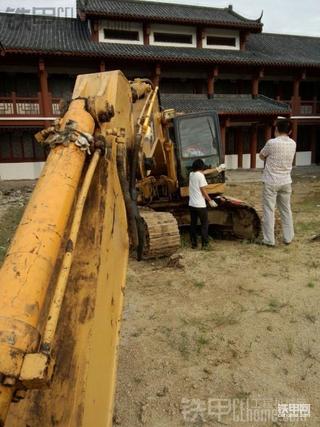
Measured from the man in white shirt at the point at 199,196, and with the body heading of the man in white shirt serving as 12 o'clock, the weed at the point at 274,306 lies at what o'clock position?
The weed is roughly at 4 o'clock from the man in white shirt.

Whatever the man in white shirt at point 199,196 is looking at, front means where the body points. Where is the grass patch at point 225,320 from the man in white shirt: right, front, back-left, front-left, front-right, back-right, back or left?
back-right

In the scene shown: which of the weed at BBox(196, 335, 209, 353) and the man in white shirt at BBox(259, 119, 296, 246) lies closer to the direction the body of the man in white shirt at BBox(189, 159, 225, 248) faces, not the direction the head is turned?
the man in white shirt

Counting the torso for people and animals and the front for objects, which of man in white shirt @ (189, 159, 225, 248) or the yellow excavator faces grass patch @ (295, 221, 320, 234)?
the man in white shirt

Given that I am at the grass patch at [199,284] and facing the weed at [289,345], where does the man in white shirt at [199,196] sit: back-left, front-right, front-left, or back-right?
back-left

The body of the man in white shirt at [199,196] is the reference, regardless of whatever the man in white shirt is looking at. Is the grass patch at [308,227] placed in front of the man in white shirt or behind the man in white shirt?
in front

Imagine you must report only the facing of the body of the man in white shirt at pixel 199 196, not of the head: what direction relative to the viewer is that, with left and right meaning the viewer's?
facing away from the viewer and to the right of the viewer

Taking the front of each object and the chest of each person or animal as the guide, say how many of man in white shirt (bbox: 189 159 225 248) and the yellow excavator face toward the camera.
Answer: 1

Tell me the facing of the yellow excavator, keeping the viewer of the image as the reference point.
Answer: facing the viewer

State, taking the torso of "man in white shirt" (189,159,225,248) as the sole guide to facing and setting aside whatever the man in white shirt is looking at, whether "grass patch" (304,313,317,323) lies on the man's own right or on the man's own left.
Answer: on the man's own right

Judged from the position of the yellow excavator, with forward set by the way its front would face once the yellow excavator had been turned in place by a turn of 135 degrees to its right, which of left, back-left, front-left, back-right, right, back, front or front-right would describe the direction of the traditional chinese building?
front-right

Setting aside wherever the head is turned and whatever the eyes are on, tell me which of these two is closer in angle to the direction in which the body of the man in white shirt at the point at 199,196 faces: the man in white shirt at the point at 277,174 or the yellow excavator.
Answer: the man in white shirt

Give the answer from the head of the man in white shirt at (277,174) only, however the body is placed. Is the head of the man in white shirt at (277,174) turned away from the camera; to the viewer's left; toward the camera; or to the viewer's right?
away from the camera
